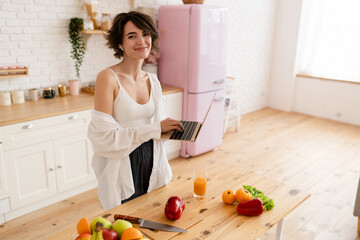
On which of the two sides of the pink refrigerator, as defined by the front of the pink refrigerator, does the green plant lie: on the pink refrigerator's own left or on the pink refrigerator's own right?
on the pink refrigerator's own right

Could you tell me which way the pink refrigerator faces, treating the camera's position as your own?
facing the viewer and to the right of the viewer

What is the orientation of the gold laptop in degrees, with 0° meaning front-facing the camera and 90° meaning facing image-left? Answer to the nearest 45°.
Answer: approximately 90°

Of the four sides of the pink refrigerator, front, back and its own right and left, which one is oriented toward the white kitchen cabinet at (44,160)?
right

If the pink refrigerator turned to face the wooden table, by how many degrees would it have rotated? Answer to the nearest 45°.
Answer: approximately 45° to its right

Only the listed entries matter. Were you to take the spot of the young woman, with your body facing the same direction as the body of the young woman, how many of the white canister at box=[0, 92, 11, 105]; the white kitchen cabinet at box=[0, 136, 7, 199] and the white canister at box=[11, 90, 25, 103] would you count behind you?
3

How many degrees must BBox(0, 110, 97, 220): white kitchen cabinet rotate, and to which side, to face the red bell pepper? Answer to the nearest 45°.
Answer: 0° — it already faces it

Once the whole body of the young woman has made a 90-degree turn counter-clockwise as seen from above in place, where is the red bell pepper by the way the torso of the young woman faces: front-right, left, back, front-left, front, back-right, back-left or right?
right

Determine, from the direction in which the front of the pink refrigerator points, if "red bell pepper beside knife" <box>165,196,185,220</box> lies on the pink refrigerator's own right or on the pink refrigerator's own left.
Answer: on the pink refrigerator's own right

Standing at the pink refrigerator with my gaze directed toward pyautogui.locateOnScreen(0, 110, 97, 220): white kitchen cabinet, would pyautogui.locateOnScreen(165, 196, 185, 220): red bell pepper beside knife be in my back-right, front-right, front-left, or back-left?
front-left

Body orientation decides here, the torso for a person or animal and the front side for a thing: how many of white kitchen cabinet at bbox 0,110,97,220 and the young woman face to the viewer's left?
0

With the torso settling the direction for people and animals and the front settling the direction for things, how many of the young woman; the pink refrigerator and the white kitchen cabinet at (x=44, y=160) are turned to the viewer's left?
0

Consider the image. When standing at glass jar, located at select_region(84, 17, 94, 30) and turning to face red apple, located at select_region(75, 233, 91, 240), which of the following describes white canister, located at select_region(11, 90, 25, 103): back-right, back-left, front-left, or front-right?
front-right
